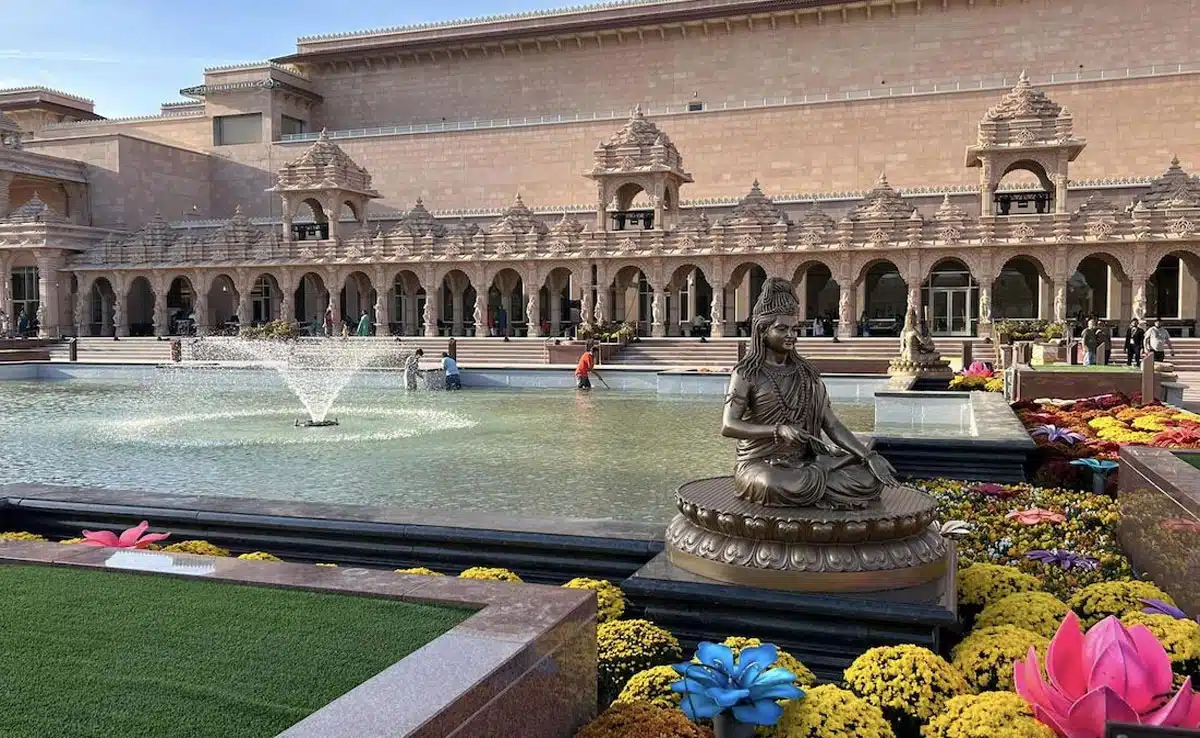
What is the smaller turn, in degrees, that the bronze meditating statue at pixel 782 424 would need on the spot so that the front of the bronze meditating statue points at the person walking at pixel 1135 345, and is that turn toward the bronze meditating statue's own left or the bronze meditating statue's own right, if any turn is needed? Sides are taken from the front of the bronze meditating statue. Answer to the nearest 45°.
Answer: approximately 135° to the bronze meditating statue's own left

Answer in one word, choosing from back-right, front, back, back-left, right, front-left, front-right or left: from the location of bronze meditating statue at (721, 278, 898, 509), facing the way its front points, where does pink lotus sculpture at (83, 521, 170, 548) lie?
back-right

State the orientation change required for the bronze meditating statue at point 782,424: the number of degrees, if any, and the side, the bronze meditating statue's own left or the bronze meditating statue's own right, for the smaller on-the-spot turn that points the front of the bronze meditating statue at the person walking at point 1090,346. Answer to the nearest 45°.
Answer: approximately 135° to the bronze meditating statue's own left

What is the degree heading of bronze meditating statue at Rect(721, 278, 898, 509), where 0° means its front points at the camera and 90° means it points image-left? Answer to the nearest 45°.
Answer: approximately 315°

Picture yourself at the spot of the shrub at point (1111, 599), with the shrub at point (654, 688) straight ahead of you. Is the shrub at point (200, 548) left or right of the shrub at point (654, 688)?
right

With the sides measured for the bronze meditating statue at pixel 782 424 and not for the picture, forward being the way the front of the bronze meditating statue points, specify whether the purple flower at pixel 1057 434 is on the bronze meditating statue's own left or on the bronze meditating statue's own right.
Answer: on the bronze meditating statue's own left

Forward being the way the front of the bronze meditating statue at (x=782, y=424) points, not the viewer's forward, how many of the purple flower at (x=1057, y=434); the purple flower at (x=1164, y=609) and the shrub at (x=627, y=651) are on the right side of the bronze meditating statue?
1

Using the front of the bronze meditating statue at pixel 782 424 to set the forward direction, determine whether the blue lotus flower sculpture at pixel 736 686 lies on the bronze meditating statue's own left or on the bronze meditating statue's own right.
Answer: on the bronze meditating statue's own right

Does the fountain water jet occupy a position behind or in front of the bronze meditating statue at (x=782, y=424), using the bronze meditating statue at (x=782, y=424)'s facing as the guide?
behind

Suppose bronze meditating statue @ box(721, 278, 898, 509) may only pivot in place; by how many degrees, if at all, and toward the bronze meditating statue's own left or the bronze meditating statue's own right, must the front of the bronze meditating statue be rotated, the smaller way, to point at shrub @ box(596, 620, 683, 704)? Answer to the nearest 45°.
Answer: approximately 90° to the bronze meditating statue's own right

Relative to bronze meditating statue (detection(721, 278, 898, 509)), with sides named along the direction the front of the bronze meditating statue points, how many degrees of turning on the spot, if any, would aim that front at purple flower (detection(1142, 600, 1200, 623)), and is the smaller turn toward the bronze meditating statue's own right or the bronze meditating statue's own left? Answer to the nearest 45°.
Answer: approximately 45° to the bronze meditating statue's own left

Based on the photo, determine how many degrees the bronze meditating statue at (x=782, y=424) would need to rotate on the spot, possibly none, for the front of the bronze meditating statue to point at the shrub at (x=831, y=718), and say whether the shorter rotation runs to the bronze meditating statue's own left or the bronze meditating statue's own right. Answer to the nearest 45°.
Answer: approximately 45° to the bronze meditating statue's own right
